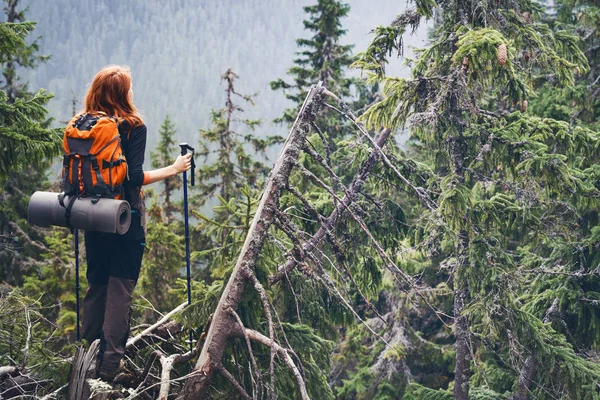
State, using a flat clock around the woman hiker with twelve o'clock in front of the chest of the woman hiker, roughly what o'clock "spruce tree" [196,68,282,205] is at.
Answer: The spruce tree is roughly at 11 o'clock from the woman hiker.

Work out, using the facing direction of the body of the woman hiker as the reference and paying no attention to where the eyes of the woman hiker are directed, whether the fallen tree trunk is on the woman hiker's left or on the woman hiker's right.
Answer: on the woman hiker's right

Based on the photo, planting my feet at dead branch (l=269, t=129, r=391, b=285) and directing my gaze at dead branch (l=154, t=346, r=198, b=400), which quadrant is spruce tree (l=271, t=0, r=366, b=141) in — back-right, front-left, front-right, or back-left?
back-right

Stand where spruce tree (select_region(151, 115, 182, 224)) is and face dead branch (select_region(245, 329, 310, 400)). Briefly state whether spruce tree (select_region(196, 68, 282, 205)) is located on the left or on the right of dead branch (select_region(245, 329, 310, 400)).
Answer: left

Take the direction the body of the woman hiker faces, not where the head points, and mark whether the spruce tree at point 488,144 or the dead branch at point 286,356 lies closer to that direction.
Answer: the spruce tree

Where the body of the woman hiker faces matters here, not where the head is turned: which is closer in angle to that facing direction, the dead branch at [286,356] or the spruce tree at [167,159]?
the spruce tree

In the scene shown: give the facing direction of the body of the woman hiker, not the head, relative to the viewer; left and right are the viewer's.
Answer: facing away from the viewer and to the right of the viewer
